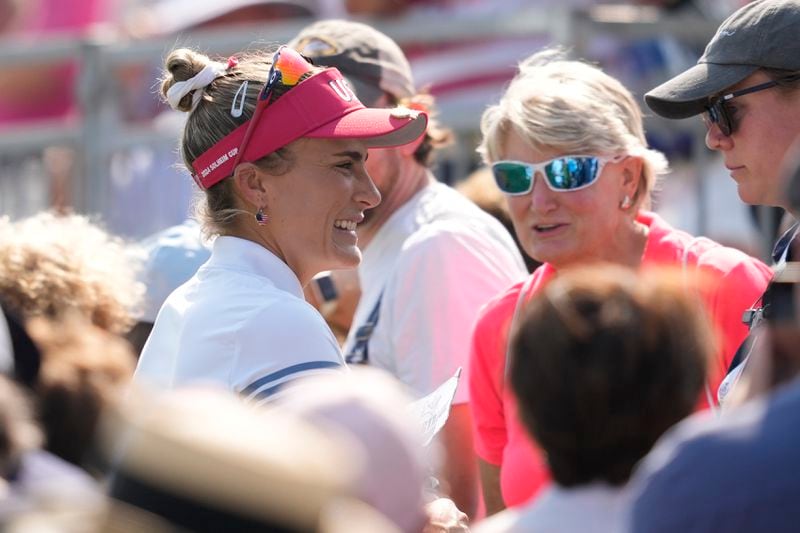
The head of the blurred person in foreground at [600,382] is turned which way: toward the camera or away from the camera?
away from the camera

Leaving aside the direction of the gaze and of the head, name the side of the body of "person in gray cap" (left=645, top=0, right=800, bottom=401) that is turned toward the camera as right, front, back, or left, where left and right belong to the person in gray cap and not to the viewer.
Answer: left

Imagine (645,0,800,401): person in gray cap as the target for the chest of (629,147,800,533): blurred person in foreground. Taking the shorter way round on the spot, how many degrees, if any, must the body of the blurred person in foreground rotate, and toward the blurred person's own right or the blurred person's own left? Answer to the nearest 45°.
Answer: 0° — they already face them

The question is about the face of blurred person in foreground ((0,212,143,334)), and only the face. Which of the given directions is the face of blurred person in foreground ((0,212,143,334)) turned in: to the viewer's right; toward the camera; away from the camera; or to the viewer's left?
away from the camera

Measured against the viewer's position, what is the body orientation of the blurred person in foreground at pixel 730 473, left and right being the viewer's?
facing away from the viewer

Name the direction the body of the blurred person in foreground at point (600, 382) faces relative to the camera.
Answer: away from the camera

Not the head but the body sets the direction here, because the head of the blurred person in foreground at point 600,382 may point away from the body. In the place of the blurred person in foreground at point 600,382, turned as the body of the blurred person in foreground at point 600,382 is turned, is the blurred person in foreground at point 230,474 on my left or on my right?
on my left

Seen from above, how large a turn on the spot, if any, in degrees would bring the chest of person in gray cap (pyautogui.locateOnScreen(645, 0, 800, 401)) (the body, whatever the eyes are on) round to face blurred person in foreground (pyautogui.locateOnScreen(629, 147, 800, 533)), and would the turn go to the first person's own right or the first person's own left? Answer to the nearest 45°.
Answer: approximately 90° to the first person's own left
